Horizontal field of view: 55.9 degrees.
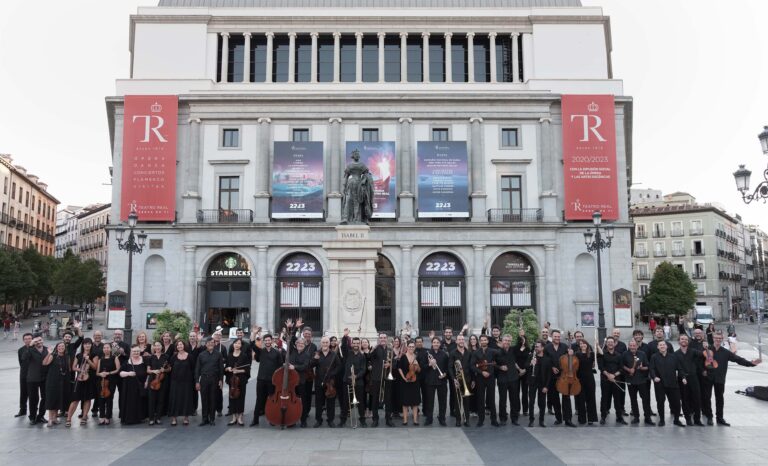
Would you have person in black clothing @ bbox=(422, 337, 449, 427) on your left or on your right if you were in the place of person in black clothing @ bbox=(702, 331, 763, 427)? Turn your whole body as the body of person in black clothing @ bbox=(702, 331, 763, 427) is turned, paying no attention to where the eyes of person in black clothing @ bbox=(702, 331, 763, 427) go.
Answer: on your right

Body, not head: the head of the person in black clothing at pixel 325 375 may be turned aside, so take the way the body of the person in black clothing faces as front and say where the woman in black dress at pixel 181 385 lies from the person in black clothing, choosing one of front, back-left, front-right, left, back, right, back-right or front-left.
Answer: right

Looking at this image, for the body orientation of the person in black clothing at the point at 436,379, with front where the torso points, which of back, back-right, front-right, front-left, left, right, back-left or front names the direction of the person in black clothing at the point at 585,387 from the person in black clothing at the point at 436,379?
left

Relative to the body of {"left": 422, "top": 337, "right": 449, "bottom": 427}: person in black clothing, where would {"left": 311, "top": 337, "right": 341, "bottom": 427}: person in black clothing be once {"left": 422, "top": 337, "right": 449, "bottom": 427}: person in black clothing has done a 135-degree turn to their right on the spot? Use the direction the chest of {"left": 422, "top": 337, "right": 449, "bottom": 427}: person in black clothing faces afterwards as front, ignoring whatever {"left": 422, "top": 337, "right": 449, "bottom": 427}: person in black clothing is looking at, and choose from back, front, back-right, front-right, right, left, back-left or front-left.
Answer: front-left

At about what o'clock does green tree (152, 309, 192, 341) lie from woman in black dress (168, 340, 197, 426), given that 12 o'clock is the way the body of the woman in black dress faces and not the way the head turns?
The green tree is roughly at 6 o'clock from the woman in black dress.

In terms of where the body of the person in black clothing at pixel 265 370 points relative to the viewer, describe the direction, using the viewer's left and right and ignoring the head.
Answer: facing the viewer

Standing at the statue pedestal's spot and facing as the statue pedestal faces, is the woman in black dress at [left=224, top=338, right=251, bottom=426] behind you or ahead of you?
ahead

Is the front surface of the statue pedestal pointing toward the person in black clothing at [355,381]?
yes

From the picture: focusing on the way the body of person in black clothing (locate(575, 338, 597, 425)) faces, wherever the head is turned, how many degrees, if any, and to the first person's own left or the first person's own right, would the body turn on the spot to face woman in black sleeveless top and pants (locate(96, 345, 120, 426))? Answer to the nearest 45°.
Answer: approximately 90° to the first person's own right

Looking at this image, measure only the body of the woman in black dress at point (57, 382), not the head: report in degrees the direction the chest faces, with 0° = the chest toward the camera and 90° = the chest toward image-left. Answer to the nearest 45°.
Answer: approximately 315°

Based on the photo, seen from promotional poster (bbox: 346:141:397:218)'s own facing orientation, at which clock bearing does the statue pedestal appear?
The statue pedestal is roughly at 12 o'clock from the promotional poster.

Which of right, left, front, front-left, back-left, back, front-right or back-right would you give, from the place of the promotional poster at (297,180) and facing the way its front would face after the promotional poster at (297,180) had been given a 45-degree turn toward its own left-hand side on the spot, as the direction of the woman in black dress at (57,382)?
front-right

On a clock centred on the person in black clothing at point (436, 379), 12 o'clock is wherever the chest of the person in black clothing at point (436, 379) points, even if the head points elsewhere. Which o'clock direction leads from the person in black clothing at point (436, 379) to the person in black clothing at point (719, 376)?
the person in black clothing at point (719, 376) is roughly at 9 o'clock from the person in black clothing at point (436, 379).

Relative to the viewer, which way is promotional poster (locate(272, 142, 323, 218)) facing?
toward the camera
